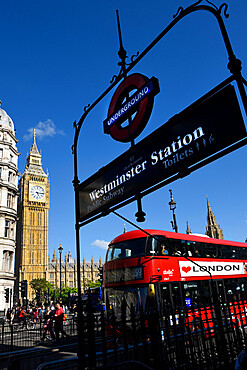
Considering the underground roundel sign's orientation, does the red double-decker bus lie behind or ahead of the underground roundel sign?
behind

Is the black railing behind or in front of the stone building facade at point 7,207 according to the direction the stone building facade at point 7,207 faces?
in front

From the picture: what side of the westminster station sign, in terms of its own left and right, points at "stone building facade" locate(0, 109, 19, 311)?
right

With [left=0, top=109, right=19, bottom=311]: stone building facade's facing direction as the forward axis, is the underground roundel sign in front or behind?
in front

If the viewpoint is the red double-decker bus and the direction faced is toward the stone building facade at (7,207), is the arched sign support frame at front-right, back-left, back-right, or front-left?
back-left

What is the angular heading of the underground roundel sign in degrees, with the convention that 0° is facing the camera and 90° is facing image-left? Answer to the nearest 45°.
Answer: approximately 45°

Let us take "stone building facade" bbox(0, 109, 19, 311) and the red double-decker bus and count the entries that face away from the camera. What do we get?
0

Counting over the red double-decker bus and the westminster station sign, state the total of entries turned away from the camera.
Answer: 0

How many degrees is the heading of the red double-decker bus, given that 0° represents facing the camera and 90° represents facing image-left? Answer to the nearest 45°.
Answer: approximately 45°

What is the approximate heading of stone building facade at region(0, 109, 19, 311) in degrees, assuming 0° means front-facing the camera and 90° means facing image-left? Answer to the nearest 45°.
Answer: approximately 315°

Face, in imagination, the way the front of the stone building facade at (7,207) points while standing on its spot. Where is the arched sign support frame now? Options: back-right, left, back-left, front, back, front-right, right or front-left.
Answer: front-right
